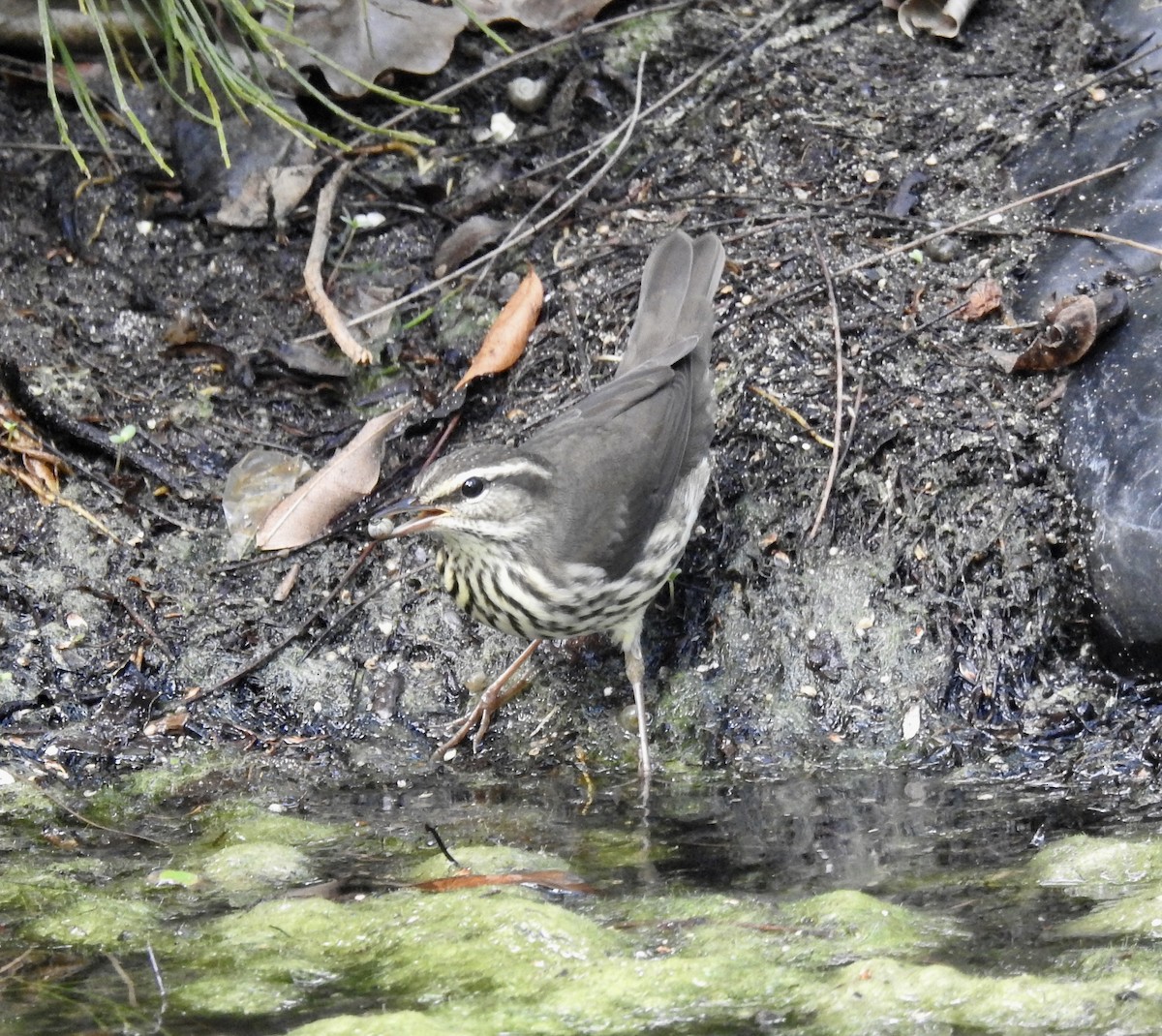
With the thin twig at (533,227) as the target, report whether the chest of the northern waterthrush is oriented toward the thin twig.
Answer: no

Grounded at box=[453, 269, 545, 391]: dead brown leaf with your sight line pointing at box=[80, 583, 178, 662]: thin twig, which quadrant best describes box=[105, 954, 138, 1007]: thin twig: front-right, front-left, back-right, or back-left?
front-left

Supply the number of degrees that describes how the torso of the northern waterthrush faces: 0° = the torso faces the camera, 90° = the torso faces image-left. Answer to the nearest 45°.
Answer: approximately 45°

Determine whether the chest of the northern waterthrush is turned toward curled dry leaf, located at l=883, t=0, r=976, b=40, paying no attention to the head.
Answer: no

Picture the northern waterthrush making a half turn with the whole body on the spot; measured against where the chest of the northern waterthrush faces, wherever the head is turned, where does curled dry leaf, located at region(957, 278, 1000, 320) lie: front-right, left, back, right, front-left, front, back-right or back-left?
front

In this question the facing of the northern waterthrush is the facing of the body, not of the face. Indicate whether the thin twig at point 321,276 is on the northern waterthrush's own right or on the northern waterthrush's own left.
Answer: on the northern waterthrush's own right

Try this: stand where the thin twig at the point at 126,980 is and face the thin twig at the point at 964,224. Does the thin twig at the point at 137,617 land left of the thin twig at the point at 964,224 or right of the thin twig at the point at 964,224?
left

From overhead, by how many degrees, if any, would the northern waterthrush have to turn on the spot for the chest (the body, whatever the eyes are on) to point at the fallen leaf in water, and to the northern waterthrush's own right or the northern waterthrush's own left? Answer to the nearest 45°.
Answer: approximately 45° to the northern waterthrush's own left

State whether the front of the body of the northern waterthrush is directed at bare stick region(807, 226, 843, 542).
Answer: no

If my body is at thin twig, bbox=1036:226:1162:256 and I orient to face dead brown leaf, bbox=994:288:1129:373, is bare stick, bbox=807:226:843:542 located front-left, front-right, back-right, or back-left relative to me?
front-right

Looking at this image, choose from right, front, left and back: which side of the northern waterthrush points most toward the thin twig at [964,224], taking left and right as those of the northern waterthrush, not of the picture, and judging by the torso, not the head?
back
